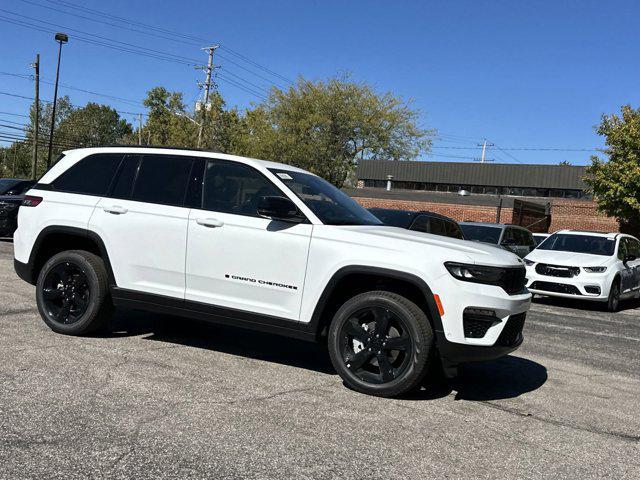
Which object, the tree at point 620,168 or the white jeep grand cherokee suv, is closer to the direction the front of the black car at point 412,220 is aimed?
the white jeep grand cherokee suv

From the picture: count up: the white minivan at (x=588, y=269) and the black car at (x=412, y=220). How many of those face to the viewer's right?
0

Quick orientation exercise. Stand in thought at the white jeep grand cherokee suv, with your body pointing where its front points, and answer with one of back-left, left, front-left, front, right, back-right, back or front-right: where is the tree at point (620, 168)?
left

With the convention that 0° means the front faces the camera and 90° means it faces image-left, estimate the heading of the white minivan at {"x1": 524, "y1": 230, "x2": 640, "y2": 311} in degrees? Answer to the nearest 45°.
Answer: approximately 45°

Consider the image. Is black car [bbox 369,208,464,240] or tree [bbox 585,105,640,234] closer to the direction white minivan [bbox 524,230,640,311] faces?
the black car

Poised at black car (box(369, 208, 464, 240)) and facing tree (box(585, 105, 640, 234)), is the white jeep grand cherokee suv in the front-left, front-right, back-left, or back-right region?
back-right

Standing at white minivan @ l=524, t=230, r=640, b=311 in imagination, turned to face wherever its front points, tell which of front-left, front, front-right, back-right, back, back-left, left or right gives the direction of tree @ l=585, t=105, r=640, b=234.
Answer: back-right

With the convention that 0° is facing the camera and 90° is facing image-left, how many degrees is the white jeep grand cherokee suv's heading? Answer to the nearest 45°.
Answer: approximately 315°

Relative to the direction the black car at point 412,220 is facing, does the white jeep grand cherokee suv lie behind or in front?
in front

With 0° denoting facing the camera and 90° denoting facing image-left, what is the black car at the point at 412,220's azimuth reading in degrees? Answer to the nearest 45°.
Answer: approximately 45°
